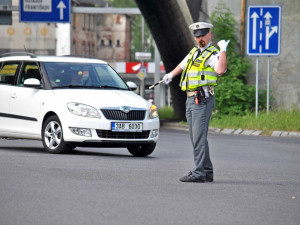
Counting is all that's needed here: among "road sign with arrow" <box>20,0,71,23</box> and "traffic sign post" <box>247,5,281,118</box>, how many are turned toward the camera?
2

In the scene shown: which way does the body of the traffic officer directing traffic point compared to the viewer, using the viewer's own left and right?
facing the viewer and to the left of the viewer

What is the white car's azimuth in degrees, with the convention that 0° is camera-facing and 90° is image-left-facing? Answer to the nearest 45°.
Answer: approximately 315°

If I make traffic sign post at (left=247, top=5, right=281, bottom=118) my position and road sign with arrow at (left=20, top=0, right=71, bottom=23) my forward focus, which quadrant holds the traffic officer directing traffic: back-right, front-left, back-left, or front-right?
back-left

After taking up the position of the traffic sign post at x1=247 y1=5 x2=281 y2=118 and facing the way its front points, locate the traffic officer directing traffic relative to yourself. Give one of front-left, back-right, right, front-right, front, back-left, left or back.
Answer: front

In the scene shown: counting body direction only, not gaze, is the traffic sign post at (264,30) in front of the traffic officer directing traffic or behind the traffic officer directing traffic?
behind

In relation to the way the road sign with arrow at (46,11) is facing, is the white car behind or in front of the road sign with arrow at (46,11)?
in front

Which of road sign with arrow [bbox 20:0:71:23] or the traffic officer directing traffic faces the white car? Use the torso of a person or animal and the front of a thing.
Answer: the road sign with arrow

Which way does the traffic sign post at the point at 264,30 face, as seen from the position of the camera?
facing the viewer

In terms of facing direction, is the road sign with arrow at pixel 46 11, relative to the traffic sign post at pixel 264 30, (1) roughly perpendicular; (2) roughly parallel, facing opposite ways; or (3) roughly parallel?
roughly parallel

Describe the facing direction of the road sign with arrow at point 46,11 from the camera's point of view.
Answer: facing the viewer

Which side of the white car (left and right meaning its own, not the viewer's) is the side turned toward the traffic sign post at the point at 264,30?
left

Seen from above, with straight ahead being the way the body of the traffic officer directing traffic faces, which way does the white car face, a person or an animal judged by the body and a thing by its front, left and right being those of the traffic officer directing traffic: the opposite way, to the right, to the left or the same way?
to the left

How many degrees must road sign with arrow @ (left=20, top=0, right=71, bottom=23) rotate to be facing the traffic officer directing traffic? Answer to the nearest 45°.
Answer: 0° — it already faces them

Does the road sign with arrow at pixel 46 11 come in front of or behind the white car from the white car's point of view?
behind
